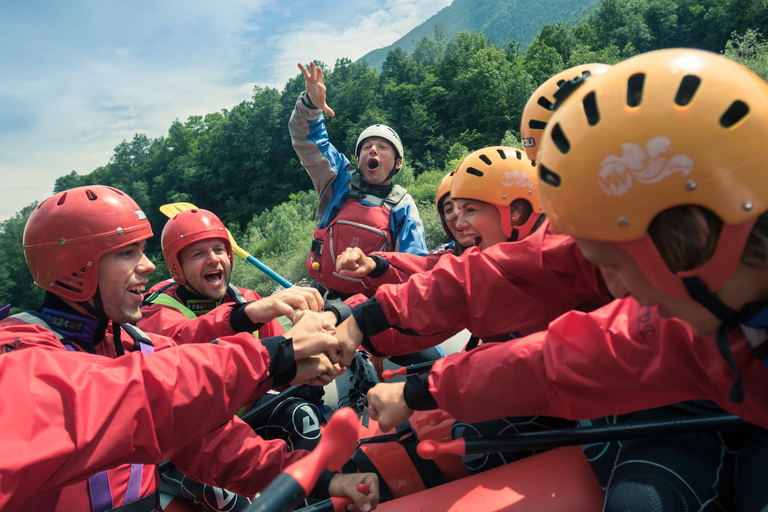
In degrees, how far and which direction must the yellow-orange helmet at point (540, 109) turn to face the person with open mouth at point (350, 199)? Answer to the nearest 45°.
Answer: approximately 45° to its right

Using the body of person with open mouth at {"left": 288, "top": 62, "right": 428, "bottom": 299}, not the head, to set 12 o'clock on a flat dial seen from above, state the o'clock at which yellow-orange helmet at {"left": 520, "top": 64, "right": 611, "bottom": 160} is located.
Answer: The yellow-orange helmet is roughly at 11 o'clock from the person with open mouth.

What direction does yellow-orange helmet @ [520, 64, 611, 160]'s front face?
to the viewer's left

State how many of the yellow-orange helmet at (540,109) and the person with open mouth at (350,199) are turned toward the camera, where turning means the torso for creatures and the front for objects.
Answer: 1

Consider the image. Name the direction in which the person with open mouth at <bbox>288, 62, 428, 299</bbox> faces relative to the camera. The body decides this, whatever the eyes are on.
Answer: toward the camera
